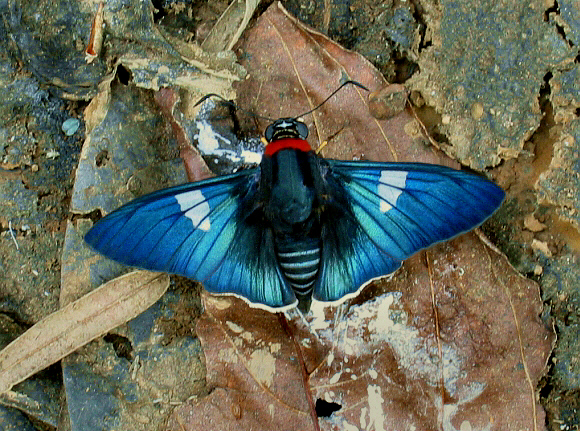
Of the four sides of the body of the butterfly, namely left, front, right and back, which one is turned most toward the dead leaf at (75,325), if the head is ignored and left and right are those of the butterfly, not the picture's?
left

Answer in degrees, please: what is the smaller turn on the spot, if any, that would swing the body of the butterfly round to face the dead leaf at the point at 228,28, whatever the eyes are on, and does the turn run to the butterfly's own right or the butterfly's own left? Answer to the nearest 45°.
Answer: approximately 45° to the butterfly's own left

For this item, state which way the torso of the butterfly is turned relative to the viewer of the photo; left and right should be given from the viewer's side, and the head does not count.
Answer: facing away from the viewer
